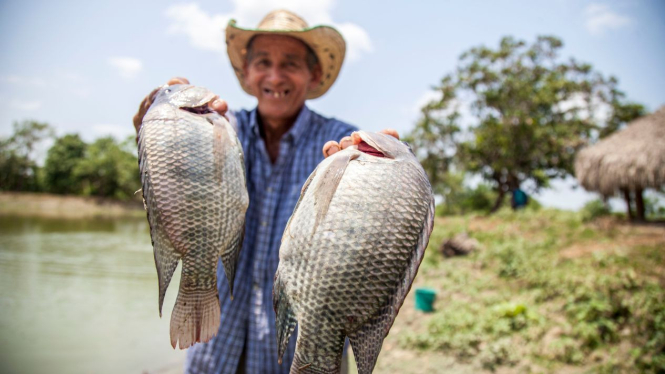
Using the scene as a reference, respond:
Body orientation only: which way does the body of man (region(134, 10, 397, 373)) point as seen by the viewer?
toward the camera

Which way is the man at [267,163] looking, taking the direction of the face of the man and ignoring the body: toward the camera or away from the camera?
toward the camera

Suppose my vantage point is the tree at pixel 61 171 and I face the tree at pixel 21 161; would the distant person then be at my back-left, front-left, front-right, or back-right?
back-left

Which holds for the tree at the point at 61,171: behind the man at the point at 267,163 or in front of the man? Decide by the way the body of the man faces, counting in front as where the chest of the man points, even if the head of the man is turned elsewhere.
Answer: behind

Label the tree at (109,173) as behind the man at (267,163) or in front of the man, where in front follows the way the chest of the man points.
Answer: behind

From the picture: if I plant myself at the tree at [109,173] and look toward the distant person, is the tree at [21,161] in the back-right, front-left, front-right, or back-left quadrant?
back-right

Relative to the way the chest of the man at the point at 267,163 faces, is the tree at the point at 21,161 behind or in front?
behind

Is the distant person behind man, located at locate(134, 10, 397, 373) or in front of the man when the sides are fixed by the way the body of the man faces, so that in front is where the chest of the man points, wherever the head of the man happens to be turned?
behind
